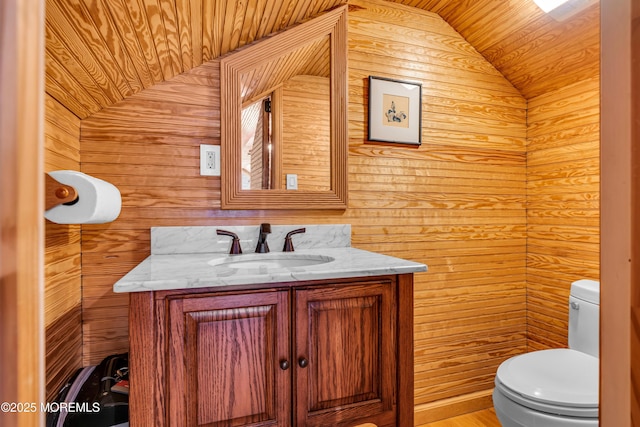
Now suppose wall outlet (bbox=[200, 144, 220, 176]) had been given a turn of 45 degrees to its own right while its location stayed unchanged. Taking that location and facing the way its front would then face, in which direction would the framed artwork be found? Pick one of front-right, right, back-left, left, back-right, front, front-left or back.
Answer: back-left

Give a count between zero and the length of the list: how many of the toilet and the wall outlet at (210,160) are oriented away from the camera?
0

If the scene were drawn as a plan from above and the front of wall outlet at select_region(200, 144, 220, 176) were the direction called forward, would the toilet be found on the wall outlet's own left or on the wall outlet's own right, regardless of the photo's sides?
on the wall outlet's own left

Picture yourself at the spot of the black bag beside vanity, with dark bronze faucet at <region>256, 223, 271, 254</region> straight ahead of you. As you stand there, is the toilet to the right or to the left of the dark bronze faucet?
right

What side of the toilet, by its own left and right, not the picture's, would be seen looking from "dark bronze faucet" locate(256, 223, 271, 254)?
front

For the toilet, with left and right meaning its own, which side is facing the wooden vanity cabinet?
front

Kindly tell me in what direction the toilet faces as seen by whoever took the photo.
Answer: facing the viewer and to the left of the viewer

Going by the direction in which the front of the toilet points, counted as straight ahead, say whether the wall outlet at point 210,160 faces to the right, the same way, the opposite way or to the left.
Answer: to the left
